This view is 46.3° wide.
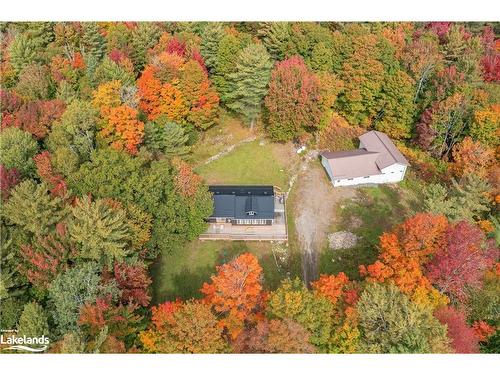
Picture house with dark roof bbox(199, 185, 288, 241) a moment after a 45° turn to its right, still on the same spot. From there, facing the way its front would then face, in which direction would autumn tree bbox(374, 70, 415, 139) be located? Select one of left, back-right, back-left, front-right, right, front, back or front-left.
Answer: back

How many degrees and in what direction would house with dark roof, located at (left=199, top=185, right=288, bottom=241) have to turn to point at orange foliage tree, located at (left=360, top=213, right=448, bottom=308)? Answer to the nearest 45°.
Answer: approximately 45° to its left

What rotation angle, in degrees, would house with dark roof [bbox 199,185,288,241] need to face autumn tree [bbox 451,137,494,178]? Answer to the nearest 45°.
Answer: approximately 90° to its left

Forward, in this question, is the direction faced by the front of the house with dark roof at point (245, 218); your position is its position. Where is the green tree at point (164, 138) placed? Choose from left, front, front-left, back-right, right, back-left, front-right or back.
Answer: back-right

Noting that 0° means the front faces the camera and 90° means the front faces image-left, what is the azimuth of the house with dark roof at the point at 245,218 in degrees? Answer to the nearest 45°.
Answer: approximately 0°

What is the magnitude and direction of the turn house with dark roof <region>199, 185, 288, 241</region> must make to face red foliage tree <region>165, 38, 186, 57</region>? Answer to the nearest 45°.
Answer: approximately 135° to its right

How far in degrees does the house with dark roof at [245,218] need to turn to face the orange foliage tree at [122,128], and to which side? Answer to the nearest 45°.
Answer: approximately 90° to its right

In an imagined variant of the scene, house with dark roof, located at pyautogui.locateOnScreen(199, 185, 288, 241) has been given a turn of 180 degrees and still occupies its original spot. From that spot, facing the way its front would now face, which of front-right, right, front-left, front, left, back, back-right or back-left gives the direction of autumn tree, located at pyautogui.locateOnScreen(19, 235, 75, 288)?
back-left

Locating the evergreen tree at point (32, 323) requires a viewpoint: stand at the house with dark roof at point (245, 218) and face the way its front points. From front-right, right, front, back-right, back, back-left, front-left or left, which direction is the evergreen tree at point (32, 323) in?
front-right

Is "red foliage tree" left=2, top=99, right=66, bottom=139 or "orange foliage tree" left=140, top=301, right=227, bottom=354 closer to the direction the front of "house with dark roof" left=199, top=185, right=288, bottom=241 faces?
the orange foliage tree

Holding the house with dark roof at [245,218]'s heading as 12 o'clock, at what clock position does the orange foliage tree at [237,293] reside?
The orange foliage tree is roughly at 12 o'clock from the house with dark roof.

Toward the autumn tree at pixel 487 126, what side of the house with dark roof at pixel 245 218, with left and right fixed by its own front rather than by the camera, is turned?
left

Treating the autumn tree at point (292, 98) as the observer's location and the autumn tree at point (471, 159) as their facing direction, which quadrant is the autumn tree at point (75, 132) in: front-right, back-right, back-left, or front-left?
back-right

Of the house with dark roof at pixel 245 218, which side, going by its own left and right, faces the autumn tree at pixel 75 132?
right

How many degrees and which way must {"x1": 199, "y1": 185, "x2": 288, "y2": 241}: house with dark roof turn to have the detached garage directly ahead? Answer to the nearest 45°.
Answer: approximately 135° to its left

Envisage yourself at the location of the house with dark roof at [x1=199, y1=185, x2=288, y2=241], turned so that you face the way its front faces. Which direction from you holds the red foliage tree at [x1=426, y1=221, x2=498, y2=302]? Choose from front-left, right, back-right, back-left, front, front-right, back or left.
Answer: front-left
